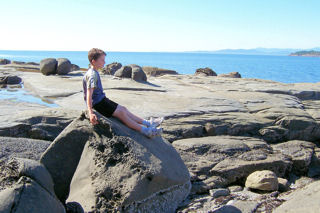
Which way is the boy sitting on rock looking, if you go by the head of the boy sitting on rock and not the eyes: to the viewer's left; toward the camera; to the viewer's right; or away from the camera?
to the viewer's right

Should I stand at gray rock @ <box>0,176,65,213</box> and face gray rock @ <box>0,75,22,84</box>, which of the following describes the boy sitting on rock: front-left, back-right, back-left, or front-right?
front-right

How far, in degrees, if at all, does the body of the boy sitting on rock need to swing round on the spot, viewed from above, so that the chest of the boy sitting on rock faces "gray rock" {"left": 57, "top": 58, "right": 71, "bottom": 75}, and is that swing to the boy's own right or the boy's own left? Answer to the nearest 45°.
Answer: approximately 90° to the boy's own left

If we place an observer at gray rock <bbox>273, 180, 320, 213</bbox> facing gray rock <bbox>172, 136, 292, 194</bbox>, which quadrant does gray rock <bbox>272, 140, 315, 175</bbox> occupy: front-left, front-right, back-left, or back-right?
front-right

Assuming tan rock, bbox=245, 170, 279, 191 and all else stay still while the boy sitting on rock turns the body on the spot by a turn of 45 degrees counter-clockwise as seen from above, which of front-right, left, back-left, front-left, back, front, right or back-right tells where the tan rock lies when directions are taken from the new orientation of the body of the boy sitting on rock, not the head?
front-right

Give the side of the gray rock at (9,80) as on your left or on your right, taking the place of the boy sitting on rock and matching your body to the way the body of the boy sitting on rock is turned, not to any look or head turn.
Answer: on your left

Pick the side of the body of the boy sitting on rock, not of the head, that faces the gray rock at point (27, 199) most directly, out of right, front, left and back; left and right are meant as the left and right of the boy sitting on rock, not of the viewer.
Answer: right

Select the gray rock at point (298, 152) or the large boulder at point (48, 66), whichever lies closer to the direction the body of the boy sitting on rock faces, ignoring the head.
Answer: the gray rock

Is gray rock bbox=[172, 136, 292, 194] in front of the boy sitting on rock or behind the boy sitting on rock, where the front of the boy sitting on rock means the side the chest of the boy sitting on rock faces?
in front

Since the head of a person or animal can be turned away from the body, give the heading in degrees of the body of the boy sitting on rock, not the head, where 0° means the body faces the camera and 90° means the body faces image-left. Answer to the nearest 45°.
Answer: approximately 270°

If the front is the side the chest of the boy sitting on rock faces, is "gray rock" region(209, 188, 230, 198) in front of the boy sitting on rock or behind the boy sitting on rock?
in front
